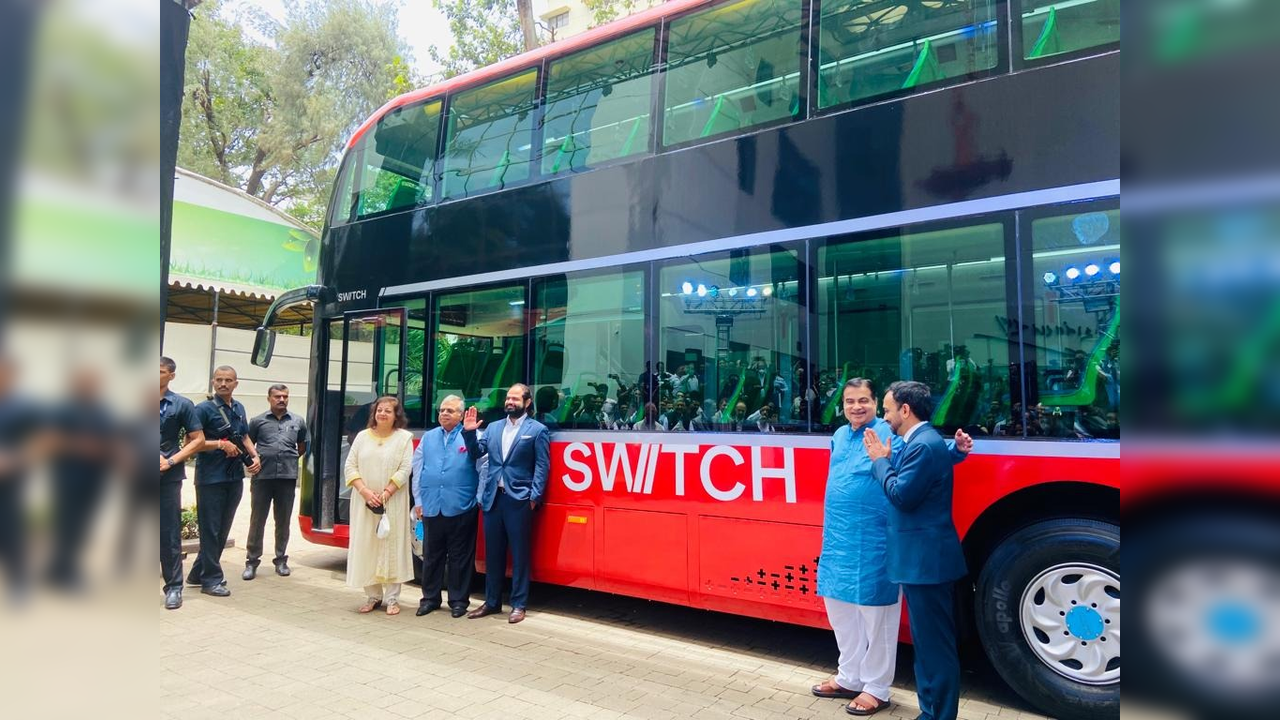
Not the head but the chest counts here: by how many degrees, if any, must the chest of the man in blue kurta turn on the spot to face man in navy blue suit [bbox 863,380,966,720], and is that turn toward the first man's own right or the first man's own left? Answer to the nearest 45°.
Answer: approximately 90° to the first man's own left

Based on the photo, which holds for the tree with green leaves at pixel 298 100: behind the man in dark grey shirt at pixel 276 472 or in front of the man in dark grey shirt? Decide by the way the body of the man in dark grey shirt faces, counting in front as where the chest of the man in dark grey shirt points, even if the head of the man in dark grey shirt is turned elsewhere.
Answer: behind

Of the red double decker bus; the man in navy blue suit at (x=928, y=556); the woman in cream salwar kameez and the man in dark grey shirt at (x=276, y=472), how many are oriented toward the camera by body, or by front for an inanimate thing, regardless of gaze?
2

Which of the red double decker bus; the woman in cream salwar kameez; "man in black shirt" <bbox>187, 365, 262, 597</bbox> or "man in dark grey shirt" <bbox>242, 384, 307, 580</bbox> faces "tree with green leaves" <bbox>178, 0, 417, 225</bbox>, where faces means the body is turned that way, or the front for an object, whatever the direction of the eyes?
the red double decker bus

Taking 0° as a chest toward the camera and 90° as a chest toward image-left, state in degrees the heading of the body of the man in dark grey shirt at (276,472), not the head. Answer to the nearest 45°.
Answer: approximately 0°

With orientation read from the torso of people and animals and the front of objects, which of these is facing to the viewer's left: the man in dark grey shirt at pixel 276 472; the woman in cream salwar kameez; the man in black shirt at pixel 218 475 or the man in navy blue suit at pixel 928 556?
the man in navy blue suit

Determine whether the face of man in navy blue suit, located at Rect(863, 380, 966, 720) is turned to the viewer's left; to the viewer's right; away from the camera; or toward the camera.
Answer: to the viewer's left

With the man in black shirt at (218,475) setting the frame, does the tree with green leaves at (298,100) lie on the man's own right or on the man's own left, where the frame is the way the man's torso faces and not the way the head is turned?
on the man's own left
